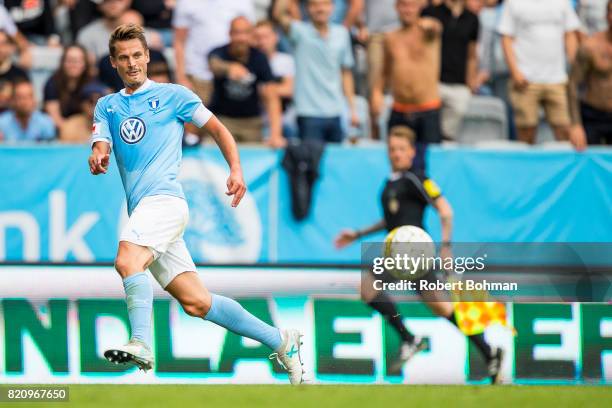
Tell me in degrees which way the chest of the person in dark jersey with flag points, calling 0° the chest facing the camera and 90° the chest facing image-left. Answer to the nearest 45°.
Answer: approximately 45°

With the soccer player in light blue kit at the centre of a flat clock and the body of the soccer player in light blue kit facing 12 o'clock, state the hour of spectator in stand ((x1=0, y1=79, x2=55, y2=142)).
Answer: The spectator in stand is roughly at 4 o'clock from the soccer player in light blue kit.

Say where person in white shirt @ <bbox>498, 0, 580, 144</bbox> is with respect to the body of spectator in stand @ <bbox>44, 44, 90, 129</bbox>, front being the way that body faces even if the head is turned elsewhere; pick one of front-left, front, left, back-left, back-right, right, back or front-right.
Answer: left

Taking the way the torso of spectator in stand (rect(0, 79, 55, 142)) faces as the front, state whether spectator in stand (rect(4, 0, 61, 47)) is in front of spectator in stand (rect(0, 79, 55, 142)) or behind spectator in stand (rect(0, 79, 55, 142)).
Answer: behind
